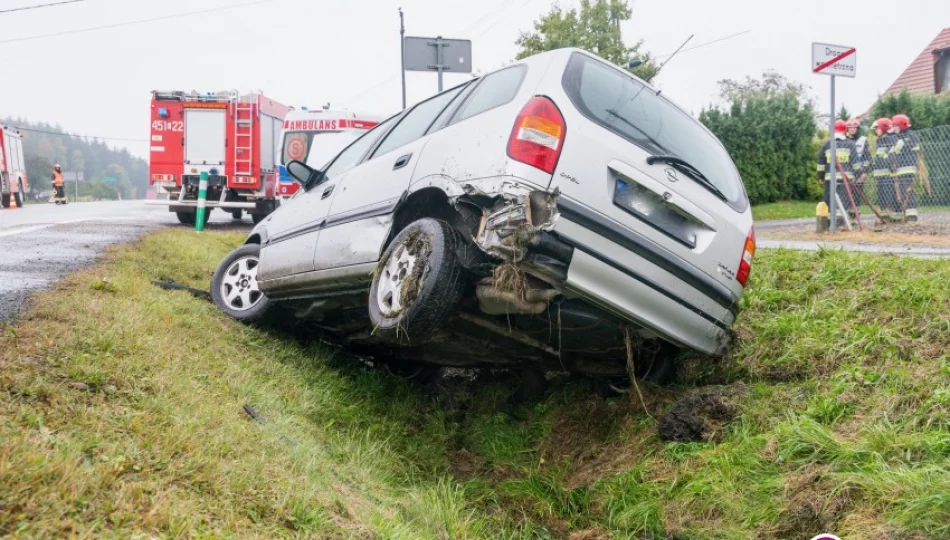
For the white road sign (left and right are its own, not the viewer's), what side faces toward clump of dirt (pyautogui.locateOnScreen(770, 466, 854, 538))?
front

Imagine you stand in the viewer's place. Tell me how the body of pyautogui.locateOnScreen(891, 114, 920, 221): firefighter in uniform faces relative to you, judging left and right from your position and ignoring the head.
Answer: facing to the left of the viewer

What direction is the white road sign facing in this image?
toward the camera

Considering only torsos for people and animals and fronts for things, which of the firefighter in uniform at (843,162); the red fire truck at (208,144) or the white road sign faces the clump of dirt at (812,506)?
the white road sign

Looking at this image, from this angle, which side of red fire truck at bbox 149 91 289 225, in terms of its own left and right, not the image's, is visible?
back

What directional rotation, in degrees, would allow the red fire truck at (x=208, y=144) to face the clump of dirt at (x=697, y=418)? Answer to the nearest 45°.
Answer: approximately 180°

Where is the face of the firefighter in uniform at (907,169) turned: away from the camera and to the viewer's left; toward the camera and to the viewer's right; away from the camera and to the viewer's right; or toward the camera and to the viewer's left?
toward the camera and to the viewer's left

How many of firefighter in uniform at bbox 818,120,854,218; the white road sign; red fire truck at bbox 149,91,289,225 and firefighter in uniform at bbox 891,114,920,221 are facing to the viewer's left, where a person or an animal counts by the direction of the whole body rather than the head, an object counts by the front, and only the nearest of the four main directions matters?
1

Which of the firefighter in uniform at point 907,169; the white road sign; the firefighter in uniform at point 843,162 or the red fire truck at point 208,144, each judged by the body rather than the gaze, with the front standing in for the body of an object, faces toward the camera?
the white road sign

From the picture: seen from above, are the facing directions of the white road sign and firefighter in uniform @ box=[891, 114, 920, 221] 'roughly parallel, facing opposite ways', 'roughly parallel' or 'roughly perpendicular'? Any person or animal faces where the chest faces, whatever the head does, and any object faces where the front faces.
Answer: roughly perpendicular

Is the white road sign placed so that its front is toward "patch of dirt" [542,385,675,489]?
yes

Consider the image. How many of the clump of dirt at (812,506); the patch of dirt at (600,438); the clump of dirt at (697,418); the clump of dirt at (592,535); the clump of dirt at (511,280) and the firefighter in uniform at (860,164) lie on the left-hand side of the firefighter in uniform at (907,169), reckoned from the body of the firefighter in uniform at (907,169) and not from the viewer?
5
